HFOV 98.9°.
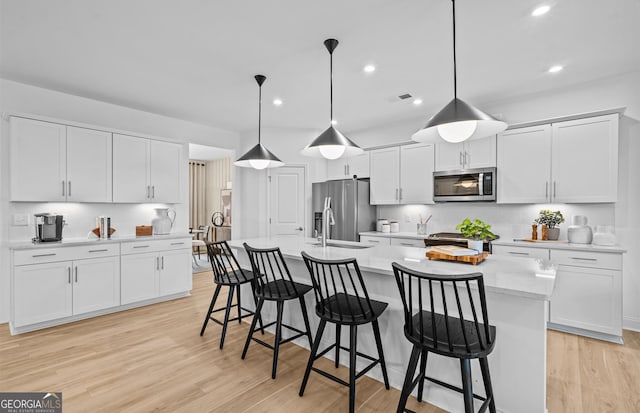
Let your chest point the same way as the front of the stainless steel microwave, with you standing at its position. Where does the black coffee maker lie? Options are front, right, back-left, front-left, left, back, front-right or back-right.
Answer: front-right

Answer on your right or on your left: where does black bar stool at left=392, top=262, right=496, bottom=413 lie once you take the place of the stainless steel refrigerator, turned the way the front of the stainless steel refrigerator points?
on your left

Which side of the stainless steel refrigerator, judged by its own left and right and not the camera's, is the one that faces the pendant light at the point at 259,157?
front

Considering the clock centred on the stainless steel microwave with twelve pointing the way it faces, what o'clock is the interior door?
The interior door is roughly at 3 o'clock from the stainless steel microwave.

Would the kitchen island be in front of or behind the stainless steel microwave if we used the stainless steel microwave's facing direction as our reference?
in front

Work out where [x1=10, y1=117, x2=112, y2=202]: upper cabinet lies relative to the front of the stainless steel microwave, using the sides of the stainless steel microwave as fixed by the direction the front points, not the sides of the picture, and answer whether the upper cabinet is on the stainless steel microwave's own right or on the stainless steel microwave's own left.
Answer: on the stainless steel microwave's own right

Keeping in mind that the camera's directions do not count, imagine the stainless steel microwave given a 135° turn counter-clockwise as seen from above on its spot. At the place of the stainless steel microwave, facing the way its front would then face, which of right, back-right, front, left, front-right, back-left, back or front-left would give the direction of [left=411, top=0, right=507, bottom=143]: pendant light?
back-right

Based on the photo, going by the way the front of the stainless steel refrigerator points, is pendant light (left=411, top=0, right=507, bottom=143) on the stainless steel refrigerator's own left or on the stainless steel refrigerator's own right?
on the stainless steel refrigerator's own left

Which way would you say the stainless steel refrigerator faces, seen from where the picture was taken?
facing the viewer and to the left of the viewer

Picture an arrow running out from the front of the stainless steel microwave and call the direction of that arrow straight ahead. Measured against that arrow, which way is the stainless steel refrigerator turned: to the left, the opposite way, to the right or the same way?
the same way

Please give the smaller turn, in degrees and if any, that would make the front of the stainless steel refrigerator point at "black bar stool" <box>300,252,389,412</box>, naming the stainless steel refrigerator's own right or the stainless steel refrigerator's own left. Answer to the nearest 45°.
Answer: approximately 45° to the stainless steel refrigerator's own left

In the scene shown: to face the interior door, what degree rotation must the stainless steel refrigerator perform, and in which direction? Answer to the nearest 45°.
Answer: approximately 45° to its right

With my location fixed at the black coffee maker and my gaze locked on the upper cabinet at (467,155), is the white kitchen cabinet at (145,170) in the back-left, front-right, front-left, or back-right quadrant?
front-left

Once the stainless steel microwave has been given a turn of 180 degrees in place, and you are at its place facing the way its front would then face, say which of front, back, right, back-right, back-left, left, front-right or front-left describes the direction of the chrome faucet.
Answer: back-left

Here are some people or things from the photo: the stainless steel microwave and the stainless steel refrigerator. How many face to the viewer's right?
0

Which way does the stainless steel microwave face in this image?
toward the camera
